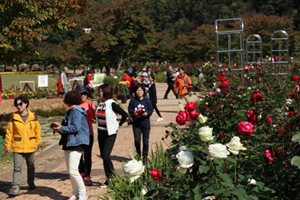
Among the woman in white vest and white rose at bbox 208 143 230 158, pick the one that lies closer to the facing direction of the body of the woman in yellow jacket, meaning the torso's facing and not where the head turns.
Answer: the white rose

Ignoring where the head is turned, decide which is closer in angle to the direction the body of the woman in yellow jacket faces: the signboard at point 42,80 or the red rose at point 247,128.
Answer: the red rose

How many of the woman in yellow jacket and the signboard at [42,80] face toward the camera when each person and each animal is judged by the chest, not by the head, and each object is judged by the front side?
2

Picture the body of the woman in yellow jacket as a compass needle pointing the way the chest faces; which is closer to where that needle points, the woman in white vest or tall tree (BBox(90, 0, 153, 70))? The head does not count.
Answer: the woman in white vest

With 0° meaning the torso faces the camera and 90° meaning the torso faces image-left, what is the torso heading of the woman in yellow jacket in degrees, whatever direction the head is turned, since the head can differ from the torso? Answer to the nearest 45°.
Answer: approximately 0°

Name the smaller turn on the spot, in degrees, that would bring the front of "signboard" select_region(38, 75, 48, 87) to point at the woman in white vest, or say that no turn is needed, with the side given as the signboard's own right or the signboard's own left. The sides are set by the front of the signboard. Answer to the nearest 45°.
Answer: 0° — it already faces them

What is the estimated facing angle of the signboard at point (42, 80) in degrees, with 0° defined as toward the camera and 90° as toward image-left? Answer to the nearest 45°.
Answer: approximately 0°

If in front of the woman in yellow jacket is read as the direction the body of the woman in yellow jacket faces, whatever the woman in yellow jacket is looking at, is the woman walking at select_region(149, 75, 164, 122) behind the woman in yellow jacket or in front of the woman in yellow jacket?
behind
